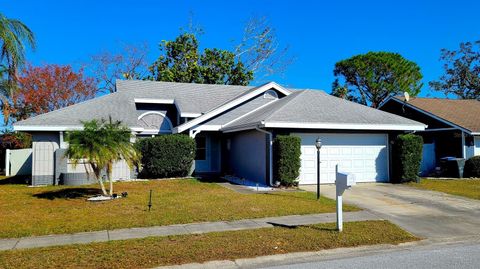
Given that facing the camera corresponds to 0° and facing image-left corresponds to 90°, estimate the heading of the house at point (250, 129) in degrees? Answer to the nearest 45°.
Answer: approximately 0°

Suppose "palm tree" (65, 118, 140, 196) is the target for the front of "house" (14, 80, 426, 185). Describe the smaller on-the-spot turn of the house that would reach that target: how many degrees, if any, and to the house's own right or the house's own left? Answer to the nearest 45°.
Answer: approximately 45° to the house's own right

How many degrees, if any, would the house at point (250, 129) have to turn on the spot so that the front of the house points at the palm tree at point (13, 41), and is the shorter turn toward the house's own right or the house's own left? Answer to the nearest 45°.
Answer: approximately 45° to the house's own right

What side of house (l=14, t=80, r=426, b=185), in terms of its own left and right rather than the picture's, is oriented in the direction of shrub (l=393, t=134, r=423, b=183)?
left

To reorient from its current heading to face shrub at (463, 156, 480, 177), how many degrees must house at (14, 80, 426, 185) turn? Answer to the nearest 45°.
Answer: approximately 90° to its left

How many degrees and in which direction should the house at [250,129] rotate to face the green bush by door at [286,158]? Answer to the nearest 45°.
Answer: approximately 45° to its left

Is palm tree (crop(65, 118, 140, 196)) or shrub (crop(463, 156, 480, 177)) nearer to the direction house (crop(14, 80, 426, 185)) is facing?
the palm tree

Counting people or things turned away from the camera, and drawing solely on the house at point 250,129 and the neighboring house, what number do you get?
0

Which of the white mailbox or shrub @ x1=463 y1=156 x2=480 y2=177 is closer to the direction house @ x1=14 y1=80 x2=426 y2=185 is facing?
the white mailbox

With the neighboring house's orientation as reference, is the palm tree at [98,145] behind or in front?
in front

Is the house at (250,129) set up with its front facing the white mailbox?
yes
